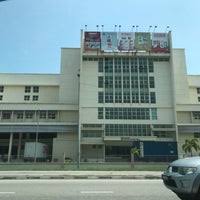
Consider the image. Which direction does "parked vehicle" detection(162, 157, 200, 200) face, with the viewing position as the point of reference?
facing the viewer and to the left of the viewer
